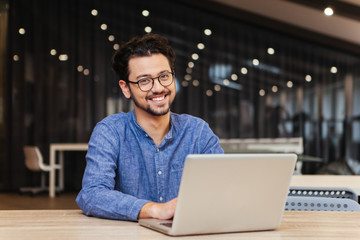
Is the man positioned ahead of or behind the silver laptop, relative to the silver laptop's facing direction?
ahead

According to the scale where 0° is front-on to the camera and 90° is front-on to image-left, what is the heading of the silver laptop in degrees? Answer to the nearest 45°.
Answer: approximately 135°

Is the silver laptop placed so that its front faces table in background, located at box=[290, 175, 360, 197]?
no

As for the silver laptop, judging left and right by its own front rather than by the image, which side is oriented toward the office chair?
front

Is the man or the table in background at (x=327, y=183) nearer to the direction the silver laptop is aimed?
the man
